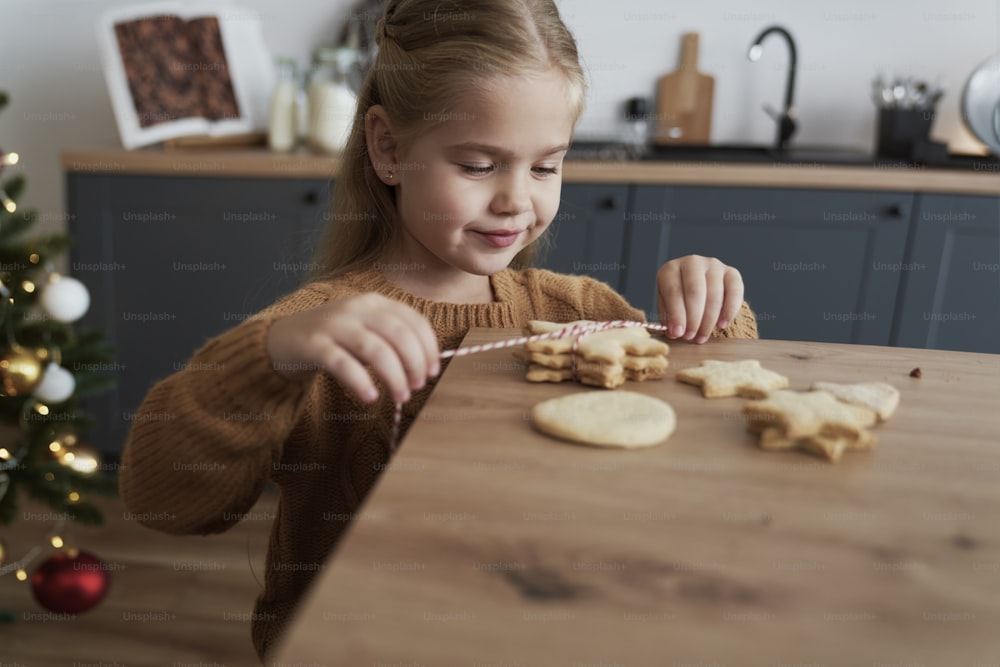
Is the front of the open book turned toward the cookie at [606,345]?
yes

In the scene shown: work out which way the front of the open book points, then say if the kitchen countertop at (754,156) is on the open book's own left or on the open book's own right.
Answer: on the open book's own left

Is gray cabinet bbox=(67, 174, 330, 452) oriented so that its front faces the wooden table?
yes

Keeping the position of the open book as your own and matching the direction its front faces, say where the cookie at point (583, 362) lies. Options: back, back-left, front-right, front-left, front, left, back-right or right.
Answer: front

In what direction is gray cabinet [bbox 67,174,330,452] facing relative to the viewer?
toward the camera

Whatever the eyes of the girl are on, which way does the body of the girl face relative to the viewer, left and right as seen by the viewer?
facing the viewer and to the right of the viewer

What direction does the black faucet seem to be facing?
to the viewer's left

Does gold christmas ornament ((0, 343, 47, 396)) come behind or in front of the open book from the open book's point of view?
in front

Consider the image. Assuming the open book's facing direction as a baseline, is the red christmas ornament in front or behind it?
in front
